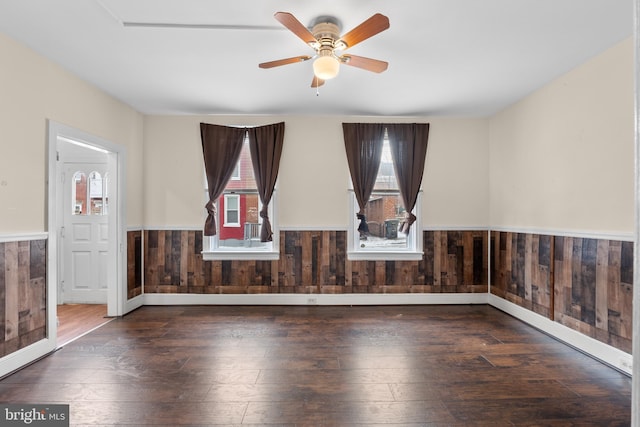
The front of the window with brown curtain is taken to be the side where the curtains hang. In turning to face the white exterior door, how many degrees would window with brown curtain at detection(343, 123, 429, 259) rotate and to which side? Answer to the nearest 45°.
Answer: approximately 90° to its right

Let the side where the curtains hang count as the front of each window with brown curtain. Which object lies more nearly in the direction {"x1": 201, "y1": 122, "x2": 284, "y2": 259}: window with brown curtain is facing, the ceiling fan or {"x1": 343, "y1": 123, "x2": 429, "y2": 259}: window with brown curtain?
the ceiling fan

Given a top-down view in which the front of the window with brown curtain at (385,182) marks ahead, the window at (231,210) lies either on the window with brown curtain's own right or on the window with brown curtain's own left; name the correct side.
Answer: on the window with brown curtain's own right

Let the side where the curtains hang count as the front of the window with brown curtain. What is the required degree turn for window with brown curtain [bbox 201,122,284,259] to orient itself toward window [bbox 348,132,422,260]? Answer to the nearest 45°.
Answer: approximately 90° to its left

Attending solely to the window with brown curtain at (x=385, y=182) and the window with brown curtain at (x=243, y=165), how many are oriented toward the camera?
2

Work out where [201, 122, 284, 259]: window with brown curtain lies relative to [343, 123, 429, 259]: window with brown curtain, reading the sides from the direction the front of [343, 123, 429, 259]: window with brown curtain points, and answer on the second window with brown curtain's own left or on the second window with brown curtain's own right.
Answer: on the second window with brown curtain's own right

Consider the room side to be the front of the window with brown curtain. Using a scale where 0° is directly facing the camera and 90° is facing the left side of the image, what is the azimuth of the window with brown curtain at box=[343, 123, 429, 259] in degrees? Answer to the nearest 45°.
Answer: approximately 0°

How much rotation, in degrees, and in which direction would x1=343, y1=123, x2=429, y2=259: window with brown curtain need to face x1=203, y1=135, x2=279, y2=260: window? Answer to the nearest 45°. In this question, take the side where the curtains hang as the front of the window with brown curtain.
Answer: approximately 90° to its right

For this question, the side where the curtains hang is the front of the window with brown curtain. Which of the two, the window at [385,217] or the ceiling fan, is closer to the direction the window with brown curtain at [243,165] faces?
the ceiling fan
